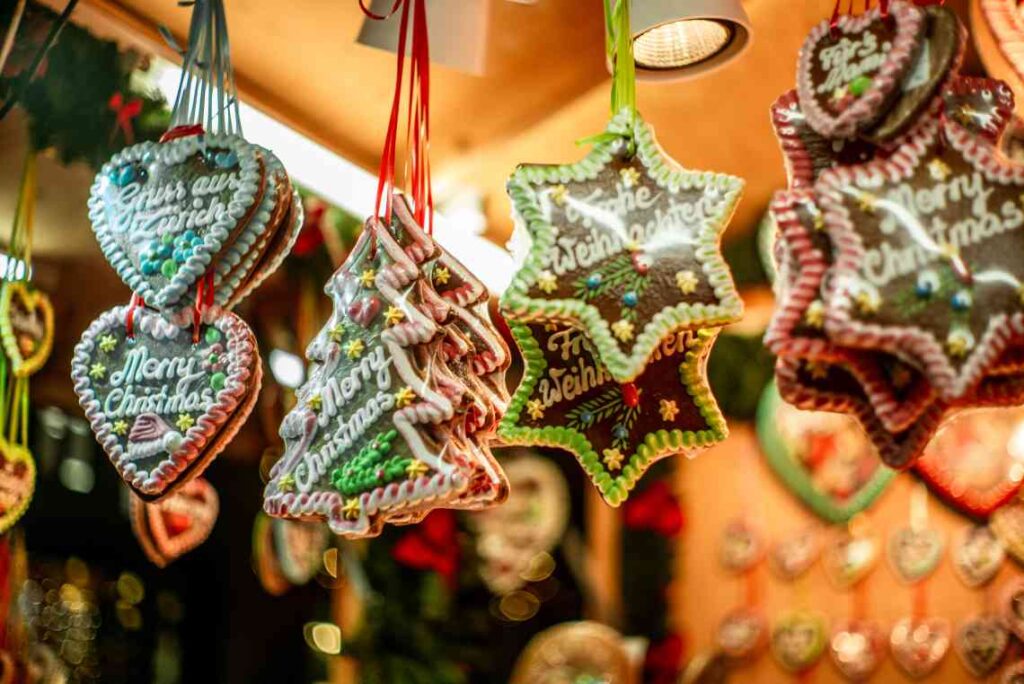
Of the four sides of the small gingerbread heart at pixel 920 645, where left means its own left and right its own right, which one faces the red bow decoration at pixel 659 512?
right

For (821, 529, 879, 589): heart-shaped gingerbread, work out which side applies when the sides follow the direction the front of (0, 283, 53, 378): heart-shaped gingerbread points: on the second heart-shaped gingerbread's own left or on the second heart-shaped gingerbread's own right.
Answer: on the second heart-shaped gingerbread's own left

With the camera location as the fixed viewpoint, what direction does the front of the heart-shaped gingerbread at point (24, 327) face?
facing the viewer and to the right of the viewer

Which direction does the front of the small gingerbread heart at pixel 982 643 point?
toward the camera

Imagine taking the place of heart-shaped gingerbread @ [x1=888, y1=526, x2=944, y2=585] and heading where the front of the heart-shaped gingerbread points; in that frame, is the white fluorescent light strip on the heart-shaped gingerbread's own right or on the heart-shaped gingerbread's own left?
on the heart-shaped gingerbread's own right

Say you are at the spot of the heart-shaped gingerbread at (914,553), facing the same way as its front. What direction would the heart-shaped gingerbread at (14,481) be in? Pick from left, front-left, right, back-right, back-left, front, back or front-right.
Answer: front-right

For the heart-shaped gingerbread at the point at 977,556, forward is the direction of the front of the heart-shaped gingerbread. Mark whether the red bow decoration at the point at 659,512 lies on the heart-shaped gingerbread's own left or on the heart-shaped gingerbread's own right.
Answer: on the heart-shaped gingerbread's own right

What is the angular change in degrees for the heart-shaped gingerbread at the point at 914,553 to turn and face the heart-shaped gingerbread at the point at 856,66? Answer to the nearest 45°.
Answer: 0° — it already faces it

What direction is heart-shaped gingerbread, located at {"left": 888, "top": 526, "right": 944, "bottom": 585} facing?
toward the camera
